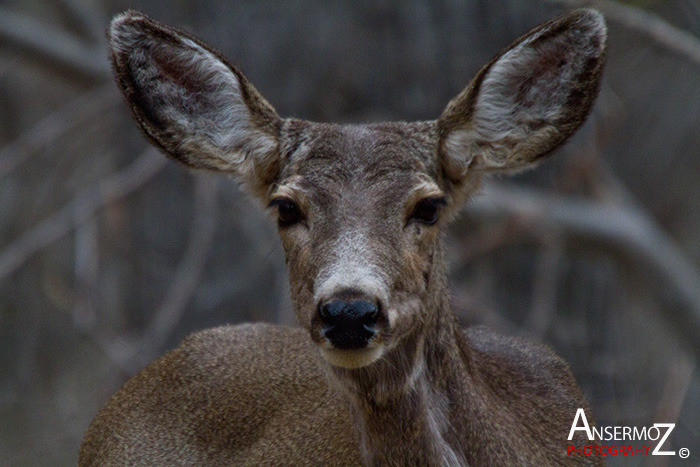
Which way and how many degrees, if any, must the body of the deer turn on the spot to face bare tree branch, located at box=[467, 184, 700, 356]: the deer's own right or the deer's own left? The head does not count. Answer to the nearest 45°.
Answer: approximately 90° to the deer's own left

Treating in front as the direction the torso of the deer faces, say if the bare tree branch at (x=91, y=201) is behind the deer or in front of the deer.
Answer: behind

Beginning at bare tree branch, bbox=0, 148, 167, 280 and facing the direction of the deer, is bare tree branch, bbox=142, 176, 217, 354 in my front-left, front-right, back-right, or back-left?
front-left

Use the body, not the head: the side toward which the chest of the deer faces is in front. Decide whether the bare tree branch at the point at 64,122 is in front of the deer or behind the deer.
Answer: behind

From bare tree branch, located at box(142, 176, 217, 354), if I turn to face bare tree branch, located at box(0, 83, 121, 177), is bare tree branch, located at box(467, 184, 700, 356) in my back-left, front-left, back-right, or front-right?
back-right

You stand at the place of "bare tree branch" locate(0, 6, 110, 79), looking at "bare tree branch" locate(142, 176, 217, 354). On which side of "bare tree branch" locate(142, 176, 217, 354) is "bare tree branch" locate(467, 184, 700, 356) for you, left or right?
left

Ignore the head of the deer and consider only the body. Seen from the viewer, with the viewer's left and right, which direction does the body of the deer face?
facing the viewer and to the right of the viewer

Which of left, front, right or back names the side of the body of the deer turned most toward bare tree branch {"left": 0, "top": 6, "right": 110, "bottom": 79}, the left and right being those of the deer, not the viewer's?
back
